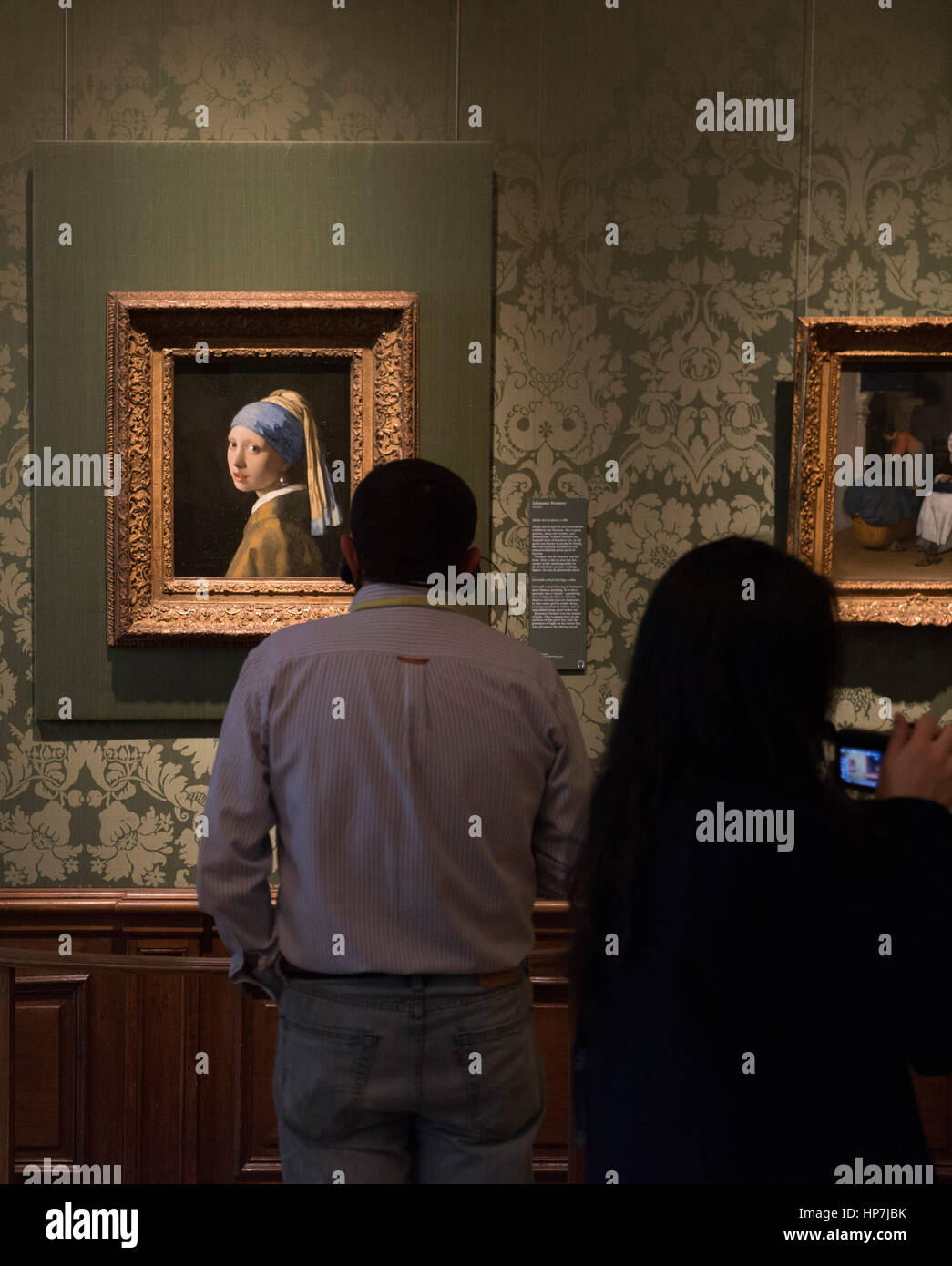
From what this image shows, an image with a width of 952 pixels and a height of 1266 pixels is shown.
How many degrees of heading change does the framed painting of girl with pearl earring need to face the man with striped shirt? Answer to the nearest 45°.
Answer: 0° — it already faces them

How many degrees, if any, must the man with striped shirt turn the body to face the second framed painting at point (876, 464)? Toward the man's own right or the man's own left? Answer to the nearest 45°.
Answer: approximately 45° to the man's own right

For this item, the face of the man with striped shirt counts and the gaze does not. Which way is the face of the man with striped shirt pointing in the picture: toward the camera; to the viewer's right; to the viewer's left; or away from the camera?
away from the camera

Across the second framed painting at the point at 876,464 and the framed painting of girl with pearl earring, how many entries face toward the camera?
2

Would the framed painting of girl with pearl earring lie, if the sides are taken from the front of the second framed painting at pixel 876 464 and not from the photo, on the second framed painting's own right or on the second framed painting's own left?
on the second framed painting's own right

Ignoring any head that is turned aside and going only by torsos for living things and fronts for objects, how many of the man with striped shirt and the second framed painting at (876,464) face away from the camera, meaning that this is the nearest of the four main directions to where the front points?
1

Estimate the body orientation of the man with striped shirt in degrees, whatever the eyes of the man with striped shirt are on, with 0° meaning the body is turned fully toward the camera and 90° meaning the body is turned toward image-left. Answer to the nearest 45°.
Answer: approximately 180°

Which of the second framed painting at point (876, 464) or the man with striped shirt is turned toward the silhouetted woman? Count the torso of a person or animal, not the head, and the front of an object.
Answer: the second framed painting

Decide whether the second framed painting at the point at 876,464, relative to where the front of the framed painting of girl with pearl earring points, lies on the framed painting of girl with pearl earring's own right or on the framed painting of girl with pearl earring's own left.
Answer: on the framed painting of girl with pearl earring's own left

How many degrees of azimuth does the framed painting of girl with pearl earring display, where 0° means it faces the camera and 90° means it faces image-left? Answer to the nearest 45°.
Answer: approximately 0°

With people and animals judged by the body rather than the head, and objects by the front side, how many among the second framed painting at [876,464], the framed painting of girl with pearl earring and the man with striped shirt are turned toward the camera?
2

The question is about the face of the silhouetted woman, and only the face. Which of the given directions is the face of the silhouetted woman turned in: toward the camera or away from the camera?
away from the camera

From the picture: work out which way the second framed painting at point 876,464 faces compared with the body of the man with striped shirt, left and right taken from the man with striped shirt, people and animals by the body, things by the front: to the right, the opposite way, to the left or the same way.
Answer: the opposite way

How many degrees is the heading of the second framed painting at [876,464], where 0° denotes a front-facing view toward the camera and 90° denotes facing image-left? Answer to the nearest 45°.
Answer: approximately 0°
